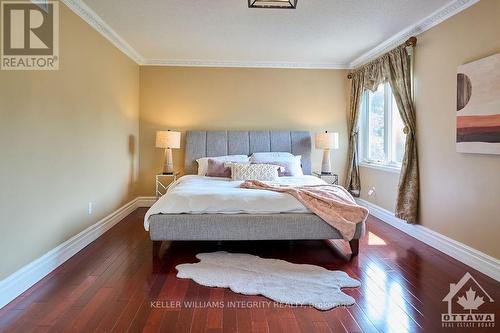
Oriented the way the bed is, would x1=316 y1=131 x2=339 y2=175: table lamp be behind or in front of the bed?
behind

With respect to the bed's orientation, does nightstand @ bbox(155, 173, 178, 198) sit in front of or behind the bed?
behind

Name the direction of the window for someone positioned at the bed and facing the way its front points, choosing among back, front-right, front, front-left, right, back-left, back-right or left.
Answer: back-left

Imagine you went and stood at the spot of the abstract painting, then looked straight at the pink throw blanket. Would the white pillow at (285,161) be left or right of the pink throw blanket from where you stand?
right

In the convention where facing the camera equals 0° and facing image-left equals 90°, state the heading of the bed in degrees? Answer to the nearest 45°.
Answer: approximately 0°

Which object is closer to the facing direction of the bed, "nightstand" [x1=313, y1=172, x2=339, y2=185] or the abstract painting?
the abstract painting

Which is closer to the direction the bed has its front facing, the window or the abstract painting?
the abstract painting

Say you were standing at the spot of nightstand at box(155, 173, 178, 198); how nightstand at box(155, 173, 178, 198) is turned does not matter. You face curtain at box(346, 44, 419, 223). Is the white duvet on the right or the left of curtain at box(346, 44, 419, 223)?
right
